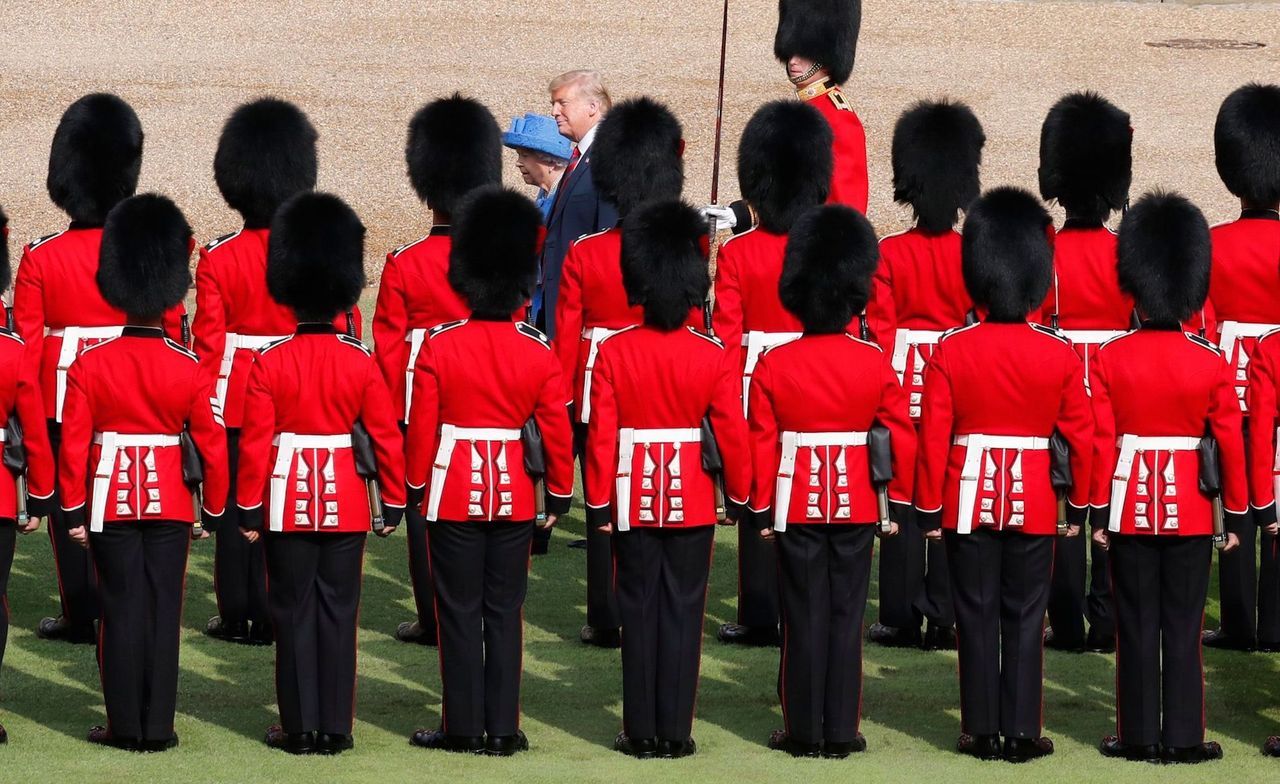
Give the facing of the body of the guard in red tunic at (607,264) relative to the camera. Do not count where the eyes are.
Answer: away from the camera

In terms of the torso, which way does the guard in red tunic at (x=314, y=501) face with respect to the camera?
away from the camera

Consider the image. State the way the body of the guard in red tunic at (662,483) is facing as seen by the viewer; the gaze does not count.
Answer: away from the camera

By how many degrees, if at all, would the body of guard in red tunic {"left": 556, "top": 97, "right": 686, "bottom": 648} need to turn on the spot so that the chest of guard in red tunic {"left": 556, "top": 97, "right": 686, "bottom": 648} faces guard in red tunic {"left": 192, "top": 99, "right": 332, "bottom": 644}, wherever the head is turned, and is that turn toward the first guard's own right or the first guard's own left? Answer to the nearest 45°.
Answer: approximately 90° to the first guard's own left

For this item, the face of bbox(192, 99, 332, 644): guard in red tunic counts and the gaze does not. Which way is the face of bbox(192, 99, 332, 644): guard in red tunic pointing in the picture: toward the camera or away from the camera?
away from the camera

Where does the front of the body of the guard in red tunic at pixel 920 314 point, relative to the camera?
away from the camera

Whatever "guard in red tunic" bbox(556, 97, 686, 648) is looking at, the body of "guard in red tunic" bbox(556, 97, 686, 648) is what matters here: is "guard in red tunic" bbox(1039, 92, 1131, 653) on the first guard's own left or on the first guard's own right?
on the first guard's own right

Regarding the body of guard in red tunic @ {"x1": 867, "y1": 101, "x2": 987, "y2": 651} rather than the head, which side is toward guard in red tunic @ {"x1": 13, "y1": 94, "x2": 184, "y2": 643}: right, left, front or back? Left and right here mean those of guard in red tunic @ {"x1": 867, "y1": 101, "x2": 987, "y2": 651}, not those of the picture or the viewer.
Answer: left

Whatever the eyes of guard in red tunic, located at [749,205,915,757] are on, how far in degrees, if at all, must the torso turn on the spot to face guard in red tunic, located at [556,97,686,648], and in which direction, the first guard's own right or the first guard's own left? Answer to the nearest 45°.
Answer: approximately 45° to the first guard's own left

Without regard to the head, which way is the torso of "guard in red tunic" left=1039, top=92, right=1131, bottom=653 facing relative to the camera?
away from the camera

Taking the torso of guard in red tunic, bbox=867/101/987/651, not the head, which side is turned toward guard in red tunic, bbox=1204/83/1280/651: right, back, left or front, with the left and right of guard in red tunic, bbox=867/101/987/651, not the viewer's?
right

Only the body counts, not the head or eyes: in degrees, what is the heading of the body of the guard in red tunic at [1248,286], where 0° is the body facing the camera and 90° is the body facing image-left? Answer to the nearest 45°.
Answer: approximately 180°

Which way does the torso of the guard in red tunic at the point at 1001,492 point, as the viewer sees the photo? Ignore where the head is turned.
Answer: away from the camera

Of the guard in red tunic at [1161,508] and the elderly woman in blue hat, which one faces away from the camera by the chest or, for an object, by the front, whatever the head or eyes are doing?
the guard in red tunic
